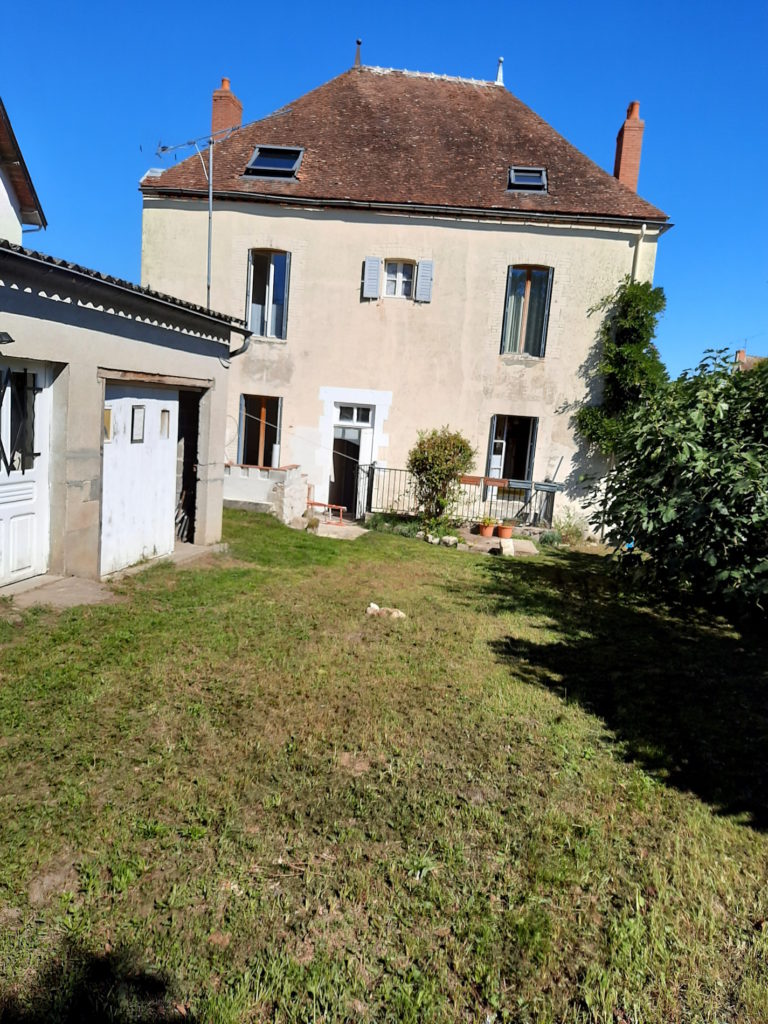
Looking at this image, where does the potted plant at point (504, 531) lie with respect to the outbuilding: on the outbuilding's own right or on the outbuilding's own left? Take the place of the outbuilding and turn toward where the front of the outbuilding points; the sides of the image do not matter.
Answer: on the outbuilding's own left

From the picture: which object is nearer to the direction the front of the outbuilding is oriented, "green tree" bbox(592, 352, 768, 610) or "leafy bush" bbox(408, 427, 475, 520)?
the green tree

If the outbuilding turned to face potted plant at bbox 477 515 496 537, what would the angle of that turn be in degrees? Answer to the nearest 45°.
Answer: approximately 90° to its left

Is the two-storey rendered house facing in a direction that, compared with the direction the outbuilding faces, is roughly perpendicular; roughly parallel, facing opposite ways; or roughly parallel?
roughly perpendicular

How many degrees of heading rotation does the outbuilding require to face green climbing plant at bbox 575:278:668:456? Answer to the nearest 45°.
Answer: approximately 45° to its left

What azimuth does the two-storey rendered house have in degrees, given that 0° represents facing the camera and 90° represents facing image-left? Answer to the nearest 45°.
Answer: approximately 0°

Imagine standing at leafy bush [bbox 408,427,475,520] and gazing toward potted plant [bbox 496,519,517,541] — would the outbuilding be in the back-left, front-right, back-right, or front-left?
back-right
